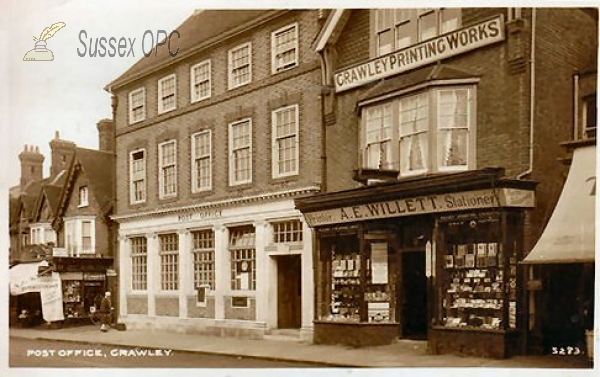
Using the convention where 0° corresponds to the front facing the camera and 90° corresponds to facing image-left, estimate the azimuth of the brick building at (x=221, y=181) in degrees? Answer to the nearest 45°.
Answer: approximately 45°

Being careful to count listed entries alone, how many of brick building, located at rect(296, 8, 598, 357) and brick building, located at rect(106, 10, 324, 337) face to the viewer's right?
0

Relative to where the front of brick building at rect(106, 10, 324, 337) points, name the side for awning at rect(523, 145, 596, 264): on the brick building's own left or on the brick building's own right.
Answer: on the brick building's own left

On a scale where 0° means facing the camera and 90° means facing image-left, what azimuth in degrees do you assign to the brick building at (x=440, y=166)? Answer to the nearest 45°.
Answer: approximately 45°
